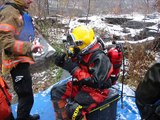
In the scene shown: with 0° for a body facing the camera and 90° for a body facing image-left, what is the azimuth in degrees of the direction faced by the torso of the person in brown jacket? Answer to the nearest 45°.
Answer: approximately 270°

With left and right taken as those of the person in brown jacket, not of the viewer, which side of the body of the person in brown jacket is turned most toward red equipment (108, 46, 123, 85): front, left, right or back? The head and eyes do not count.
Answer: front
